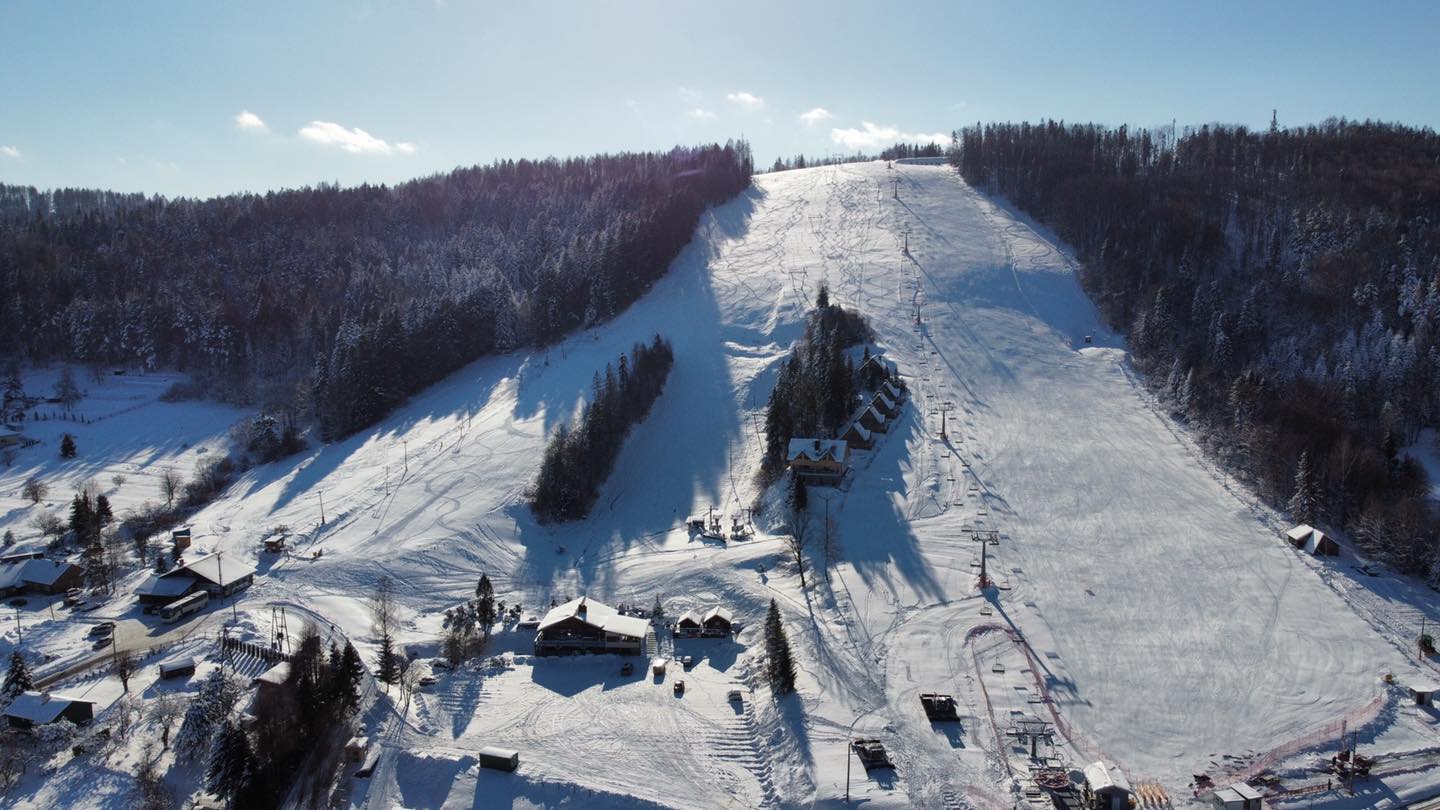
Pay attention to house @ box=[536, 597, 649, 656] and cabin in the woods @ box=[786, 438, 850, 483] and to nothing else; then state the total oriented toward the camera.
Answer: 2

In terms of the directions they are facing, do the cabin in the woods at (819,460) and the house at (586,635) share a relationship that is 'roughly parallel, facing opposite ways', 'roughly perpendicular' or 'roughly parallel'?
roughly parallel

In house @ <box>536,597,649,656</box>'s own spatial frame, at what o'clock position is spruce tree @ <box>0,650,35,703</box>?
The spruce tree is roughly at 3 o'clock from the house.

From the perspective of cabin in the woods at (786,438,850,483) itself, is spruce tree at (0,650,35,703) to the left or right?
on its right

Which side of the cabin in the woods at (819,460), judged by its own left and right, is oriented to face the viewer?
front

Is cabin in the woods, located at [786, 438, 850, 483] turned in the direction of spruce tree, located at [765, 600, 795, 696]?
yes

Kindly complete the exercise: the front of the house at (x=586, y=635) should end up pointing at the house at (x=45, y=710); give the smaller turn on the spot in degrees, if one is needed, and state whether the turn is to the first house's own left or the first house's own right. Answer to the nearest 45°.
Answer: approximately 90° to the first house's own right

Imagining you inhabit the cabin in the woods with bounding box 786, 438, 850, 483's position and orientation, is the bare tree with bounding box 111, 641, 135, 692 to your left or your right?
on your right

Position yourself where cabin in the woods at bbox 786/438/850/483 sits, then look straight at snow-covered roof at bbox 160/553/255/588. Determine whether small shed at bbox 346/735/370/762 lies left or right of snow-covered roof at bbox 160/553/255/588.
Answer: left

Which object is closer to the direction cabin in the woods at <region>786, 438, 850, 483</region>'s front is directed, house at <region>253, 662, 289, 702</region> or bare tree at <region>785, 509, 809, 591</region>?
the bare tree

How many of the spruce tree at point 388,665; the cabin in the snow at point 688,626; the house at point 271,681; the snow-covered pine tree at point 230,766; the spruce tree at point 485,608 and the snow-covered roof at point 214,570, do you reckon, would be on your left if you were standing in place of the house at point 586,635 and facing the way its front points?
1

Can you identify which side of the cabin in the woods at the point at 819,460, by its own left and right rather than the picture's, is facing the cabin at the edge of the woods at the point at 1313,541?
left

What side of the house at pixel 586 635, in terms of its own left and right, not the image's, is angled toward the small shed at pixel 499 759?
front

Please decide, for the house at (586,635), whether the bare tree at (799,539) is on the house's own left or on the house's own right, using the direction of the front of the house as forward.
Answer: on the house's own left

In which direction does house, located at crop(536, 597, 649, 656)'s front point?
toward the camera

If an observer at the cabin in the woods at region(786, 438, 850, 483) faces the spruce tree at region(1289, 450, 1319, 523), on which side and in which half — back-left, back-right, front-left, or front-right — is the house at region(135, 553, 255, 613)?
back-right

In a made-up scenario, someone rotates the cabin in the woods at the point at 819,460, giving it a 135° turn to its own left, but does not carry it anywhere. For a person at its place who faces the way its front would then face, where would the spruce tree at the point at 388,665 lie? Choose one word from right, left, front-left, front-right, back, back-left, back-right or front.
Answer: back

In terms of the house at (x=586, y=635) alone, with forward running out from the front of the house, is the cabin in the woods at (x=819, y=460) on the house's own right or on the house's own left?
on the house's own left

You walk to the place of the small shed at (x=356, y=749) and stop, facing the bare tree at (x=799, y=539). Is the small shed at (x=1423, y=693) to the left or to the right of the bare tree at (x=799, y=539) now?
right
